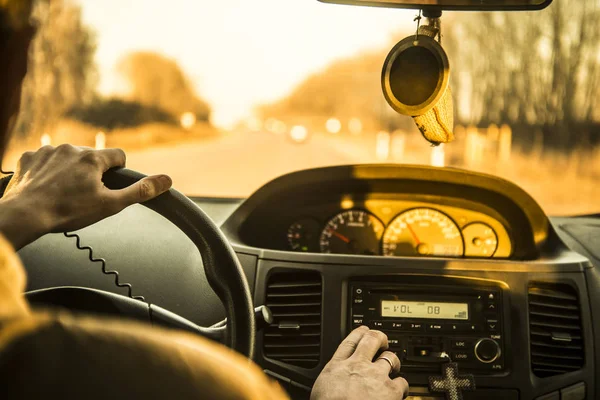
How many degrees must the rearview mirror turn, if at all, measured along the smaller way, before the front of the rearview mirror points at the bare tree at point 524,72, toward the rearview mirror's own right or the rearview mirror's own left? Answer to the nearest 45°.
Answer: approximately 180°

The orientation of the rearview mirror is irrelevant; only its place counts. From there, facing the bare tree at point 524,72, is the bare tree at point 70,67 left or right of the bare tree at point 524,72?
left

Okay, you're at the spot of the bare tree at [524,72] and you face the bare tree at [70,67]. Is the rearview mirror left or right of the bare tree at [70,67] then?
left

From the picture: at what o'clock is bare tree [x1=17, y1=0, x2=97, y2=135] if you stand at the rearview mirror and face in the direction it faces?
The bare tree is roughly at 5 o'clock from the rearview mirror.

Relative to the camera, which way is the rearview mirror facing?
toward the camera
